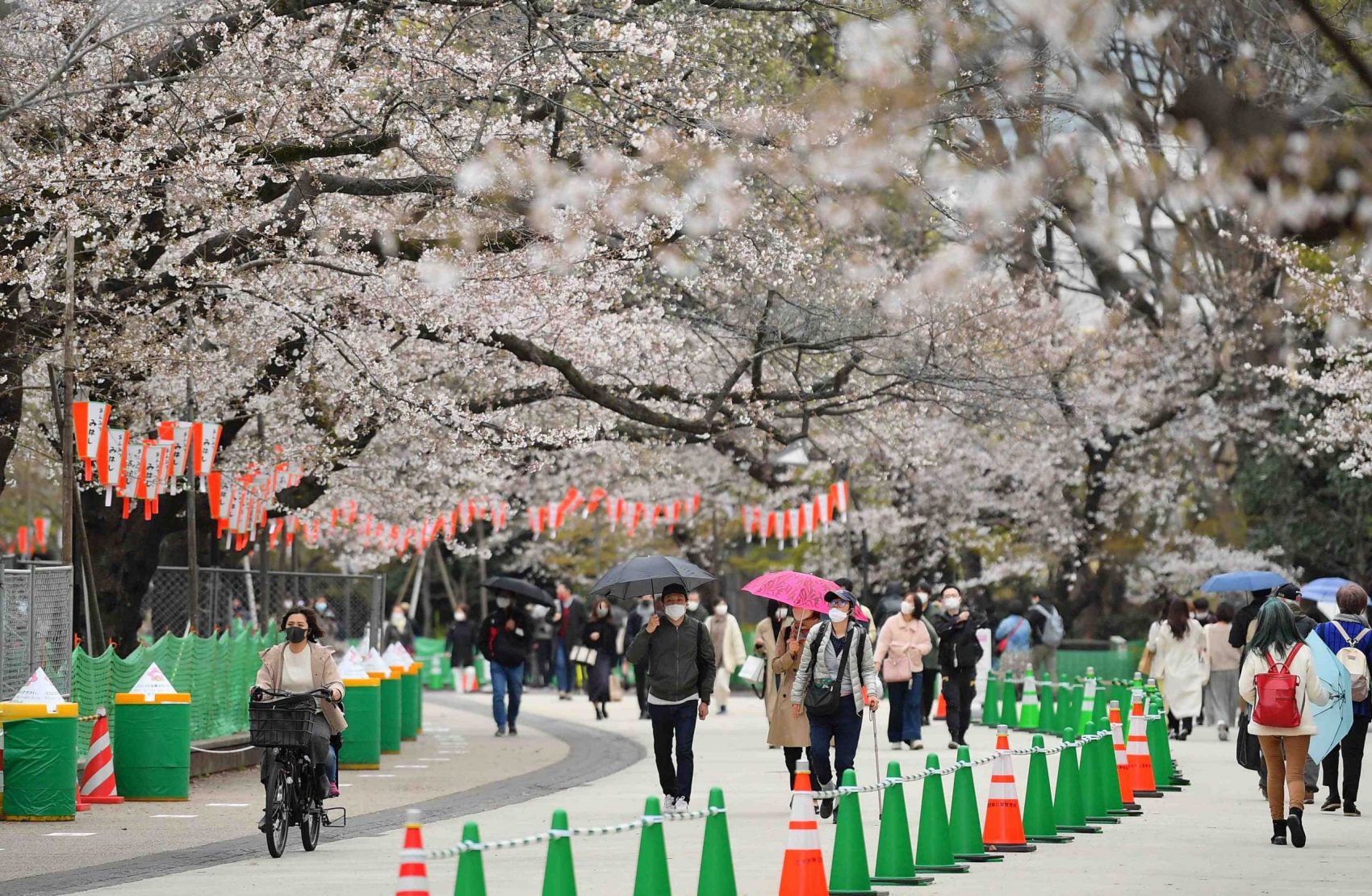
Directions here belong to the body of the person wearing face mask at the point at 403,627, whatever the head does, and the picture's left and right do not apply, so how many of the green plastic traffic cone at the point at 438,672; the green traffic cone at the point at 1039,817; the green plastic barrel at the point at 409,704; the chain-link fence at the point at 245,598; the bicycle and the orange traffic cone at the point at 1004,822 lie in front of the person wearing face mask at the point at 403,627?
5

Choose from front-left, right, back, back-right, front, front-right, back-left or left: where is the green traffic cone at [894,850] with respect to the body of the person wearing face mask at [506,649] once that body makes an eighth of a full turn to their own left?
front-right

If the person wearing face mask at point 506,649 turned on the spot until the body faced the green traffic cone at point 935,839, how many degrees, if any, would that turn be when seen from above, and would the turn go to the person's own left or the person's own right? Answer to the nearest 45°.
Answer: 0° — they already face it

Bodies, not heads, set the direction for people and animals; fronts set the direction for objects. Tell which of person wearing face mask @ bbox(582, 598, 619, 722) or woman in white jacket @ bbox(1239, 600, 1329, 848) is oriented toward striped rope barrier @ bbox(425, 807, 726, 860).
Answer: the person wearing face mask

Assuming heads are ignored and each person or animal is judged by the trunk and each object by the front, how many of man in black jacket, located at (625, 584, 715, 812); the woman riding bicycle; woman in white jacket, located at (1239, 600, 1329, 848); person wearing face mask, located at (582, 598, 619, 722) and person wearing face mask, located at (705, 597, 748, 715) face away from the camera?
1

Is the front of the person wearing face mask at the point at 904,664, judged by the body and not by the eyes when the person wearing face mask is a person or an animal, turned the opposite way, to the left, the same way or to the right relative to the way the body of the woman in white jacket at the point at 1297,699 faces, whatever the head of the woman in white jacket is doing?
the opposite way

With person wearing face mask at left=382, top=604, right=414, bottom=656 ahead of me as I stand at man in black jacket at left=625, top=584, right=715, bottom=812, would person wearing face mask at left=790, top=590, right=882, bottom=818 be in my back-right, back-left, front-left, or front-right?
back-right

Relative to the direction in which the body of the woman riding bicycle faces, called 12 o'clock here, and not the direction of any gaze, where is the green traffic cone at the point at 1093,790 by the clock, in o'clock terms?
The green traffic cone is roughly at 9 o'clock from the woman riding bicycle.

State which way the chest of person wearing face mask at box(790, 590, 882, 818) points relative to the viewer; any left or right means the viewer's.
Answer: facing the viewer

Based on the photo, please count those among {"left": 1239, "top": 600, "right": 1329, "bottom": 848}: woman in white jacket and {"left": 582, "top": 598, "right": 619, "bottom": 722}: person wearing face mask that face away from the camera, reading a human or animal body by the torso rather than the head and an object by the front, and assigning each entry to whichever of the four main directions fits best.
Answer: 1

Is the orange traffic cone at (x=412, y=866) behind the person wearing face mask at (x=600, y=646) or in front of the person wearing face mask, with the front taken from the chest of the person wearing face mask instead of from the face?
in front

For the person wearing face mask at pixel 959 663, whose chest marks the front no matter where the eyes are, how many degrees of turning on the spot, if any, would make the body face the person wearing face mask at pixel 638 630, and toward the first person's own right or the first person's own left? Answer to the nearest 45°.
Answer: approximately 135° to the first person's own right

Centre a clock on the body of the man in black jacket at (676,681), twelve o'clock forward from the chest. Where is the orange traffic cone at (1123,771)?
The orange traffic cone is roughly at 9 o'clock from the man in black jacket.

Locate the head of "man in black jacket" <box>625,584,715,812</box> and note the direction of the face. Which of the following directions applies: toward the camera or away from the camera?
toward the camera

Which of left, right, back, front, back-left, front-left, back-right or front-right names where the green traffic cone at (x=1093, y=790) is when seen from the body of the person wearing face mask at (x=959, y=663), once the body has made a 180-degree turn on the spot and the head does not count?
back

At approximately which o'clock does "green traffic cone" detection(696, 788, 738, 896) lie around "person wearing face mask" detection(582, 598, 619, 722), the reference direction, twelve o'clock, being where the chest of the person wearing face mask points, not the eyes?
The green traffic cone is roughly at 12 o'clock from the person wearing face mask.

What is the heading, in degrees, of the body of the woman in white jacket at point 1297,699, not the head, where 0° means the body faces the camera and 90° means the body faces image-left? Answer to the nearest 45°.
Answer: approximately 180°

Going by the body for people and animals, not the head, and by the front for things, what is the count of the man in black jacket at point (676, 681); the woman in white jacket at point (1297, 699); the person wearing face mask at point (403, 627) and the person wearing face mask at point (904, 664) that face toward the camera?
3

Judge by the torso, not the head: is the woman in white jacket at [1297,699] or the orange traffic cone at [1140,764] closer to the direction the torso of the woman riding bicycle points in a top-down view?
the woman in white jacket

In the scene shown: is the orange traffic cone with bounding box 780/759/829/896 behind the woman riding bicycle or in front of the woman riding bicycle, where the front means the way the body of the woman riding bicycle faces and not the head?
in front

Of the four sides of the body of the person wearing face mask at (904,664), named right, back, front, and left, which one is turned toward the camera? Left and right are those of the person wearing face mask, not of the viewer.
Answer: front
